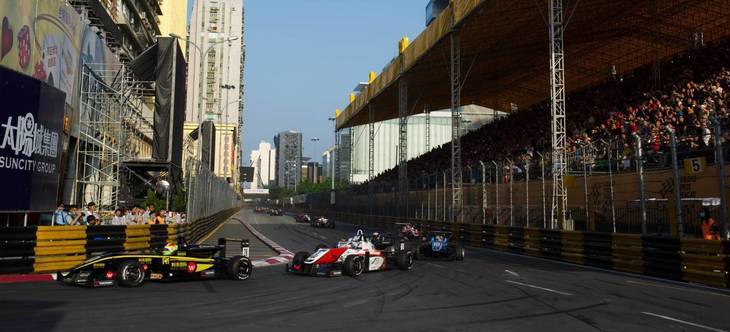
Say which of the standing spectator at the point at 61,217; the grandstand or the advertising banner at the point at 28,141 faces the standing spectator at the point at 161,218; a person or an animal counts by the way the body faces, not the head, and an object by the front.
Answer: the grandstand

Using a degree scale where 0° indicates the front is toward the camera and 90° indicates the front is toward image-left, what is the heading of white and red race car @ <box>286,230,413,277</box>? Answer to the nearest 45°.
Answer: approximately 45°

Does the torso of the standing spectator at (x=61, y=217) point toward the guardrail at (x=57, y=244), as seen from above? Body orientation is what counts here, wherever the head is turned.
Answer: yes

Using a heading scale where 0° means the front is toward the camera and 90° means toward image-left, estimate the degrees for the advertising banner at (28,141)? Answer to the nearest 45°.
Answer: approximately 315°

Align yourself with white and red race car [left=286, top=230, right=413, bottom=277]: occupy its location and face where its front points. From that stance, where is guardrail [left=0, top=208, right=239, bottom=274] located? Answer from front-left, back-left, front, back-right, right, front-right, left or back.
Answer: front-right

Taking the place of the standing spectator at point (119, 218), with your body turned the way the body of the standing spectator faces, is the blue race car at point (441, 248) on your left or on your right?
on your left

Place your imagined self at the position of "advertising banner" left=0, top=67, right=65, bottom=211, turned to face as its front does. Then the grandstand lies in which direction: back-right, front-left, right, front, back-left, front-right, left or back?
front-left

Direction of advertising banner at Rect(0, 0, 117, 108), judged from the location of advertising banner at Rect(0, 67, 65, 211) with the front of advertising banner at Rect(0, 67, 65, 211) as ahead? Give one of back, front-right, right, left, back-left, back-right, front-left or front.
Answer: back-left
